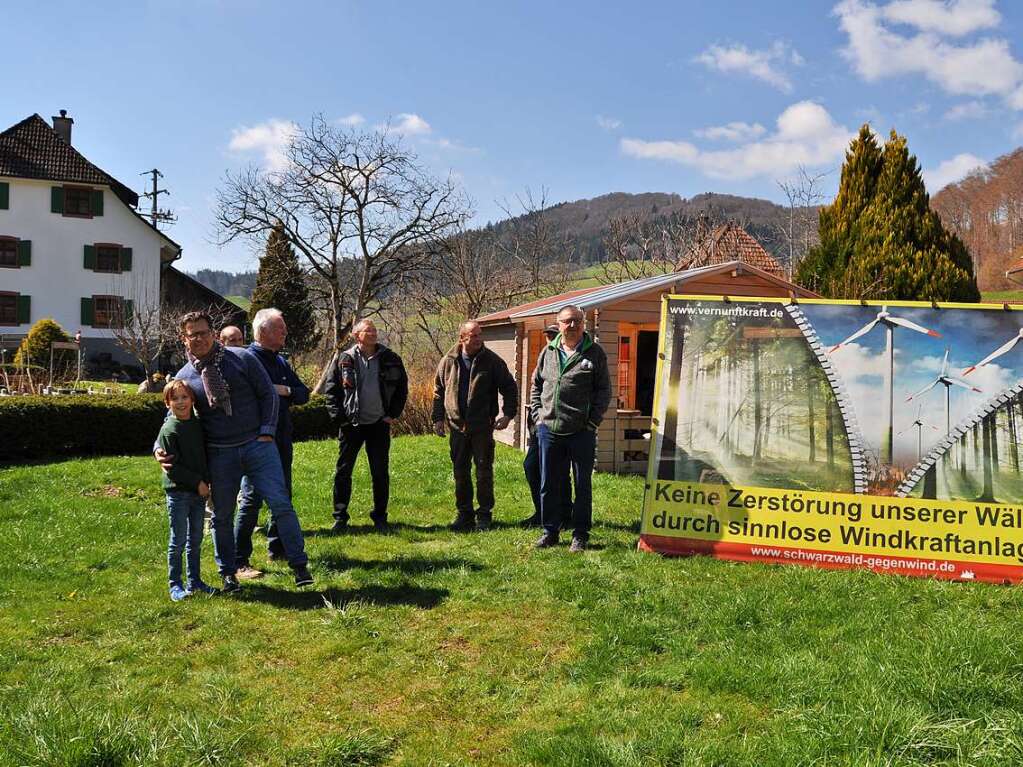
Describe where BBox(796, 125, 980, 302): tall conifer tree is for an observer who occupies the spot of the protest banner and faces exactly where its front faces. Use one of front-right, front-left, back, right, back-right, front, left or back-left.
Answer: back

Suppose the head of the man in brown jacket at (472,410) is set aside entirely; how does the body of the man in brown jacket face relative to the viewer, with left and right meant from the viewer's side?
facing the viewer

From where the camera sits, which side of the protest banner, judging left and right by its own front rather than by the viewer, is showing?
front

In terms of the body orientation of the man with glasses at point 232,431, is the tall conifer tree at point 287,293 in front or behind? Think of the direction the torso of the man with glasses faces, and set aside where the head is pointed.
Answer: behind

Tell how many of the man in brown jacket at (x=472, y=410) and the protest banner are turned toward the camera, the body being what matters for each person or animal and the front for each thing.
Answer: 2

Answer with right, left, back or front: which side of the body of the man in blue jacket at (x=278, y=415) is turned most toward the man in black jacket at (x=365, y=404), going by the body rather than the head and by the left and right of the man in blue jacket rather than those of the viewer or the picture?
left

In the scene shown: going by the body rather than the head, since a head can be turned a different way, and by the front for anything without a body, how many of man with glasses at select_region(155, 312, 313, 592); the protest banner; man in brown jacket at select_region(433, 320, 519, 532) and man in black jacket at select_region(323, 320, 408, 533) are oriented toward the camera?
4

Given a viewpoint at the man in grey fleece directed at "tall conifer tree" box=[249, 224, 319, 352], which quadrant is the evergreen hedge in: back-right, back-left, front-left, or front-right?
front-left
